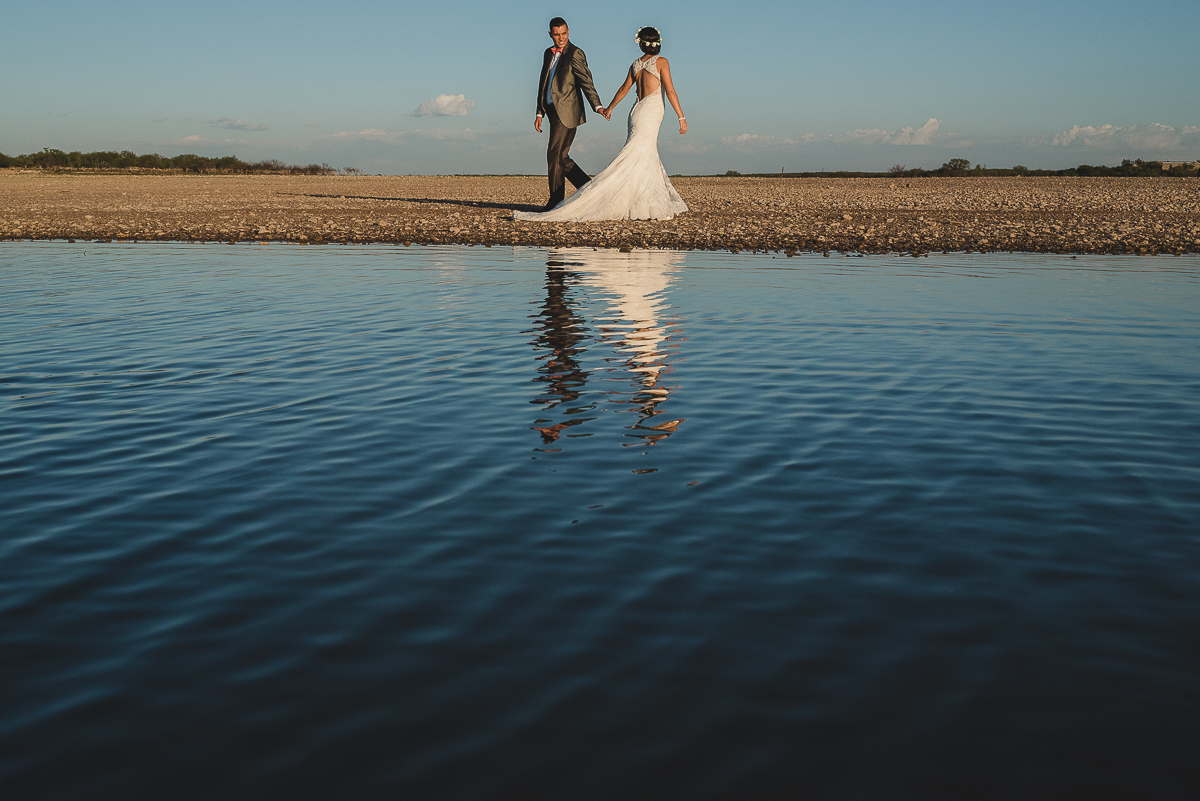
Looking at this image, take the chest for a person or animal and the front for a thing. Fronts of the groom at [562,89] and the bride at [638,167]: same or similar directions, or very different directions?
very different directions

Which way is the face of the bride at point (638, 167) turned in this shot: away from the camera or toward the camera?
away from the camera

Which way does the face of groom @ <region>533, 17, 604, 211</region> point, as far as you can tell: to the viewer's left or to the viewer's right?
to the viewer's right

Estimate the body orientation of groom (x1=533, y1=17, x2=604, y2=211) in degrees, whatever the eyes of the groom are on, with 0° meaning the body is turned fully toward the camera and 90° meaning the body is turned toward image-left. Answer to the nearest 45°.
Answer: approximately 45°

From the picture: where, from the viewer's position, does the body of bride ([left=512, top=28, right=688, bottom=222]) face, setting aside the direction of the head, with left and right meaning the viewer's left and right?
facing away from the viewer and to the right of the viewer
